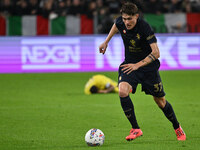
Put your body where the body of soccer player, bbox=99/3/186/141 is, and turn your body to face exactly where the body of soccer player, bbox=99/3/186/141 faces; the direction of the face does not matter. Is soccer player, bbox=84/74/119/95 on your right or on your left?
on your right

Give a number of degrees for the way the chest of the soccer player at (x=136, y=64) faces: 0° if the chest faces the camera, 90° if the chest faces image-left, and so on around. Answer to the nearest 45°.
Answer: approximately 45°
